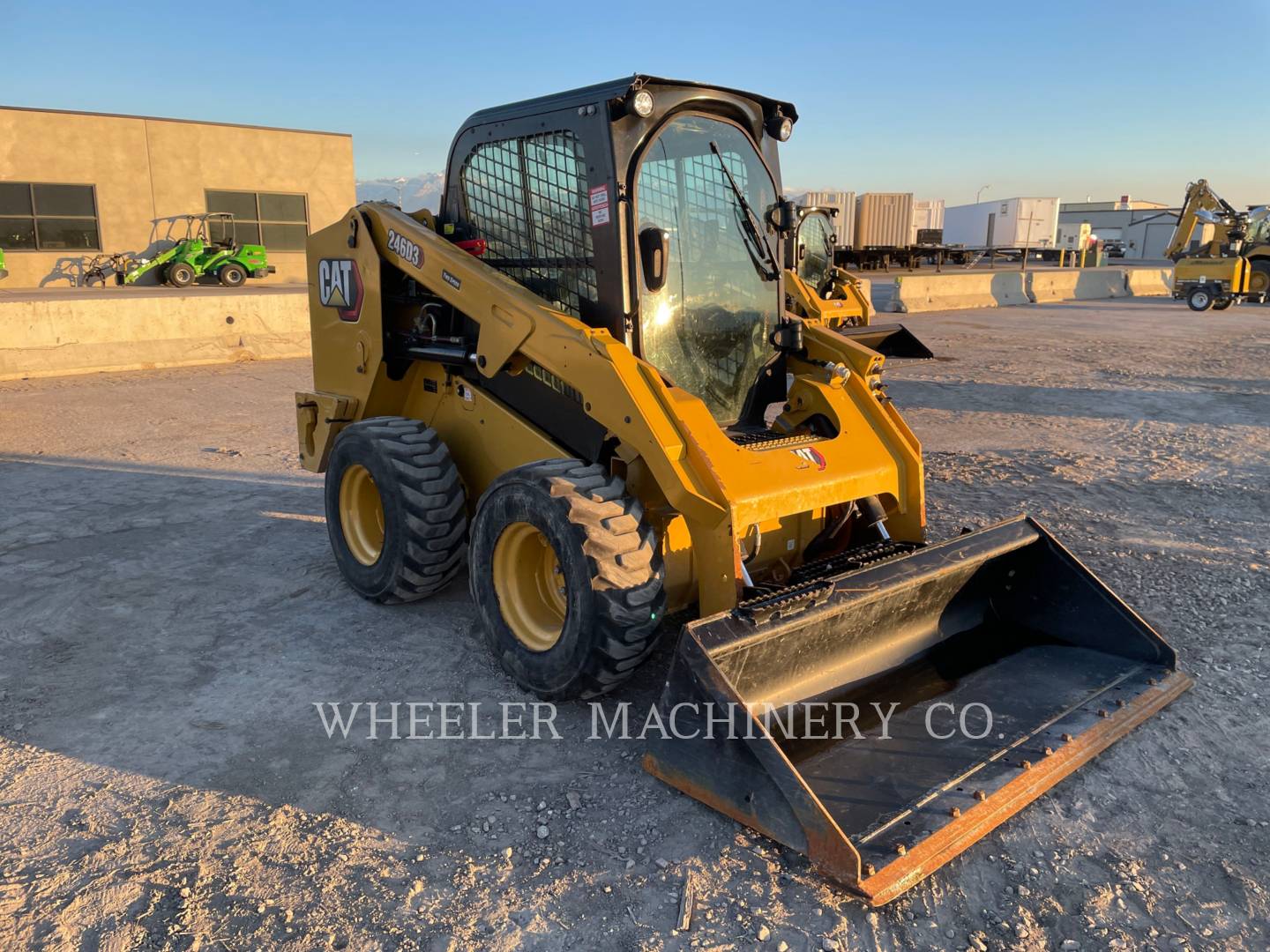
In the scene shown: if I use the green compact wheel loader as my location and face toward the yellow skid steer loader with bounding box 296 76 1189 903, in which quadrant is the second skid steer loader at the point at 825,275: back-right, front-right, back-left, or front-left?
front-left

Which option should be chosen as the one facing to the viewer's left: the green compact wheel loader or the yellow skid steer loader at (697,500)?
the green compact wheel loader

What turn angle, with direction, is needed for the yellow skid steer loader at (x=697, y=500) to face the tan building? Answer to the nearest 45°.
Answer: approximately 180°

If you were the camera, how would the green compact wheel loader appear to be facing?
facing to the left of the viewer

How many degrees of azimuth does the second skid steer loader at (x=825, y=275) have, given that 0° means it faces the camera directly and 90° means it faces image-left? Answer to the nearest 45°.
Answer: approximately 315°

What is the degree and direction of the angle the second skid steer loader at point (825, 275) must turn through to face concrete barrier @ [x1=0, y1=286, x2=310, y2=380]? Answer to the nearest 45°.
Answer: approximately 135° to its right

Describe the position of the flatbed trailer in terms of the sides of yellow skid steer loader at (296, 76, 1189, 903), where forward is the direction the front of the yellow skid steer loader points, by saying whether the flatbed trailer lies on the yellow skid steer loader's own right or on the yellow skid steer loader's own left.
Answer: on the yellow skid steer loader's own left

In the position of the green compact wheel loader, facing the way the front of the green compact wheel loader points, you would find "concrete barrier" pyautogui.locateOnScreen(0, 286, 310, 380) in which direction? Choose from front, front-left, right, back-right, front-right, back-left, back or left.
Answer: left

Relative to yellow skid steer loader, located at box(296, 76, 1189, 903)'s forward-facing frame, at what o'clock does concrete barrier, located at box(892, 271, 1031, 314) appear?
The concrete barrier is roughly at 8 o'clock from the yellow skid steer loader.

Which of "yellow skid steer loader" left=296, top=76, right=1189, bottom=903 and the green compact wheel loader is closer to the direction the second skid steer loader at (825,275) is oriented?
the yellow skid steer loader

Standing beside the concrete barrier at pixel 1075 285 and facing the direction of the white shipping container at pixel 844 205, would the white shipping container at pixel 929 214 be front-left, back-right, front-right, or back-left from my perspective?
front-right

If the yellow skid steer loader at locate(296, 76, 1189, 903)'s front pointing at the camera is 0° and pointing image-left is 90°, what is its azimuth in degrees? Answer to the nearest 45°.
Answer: approximately 315°

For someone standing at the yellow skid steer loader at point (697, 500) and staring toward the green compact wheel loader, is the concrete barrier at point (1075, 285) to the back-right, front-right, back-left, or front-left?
front-right

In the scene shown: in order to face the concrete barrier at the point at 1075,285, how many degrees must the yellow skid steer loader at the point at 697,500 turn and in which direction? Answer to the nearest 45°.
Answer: approximately 135° to its left

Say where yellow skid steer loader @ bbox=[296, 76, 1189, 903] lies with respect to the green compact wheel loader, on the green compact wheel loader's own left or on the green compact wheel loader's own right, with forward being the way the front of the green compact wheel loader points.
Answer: on the green compact wheel loader's own left

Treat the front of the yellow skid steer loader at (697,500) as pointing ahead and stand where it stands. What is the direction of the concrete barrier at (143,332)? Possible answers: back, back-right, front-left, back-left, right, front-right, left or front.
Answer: back
